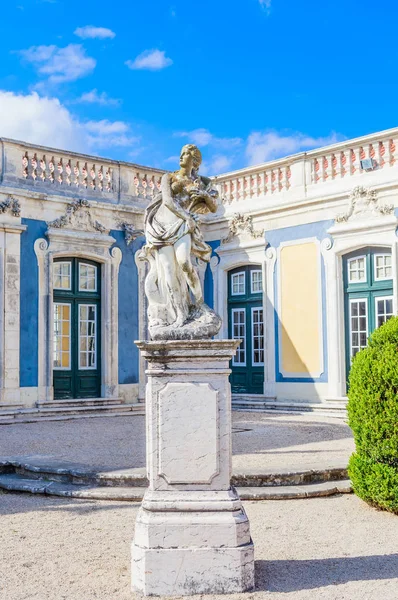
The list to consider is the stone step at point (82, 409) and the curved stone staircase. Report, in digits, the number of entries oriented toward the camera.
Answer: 2

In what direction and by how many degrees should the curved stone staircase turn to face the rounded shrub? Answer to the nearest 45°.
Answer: approximately 45° to its left

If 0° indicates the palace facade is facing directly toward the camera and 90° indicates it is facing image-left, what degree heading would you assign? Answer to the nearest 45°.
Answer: approximately 0°

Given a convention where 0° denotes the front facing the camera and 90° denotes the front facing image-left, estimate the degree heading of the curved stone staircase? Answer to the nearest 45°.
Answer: approximately 0°

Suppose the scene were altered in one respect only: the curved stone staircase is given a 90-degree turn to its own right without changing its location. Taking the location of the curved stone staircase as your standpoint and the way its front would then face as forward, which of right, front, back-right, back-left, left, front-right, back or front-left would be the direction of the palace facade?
right
